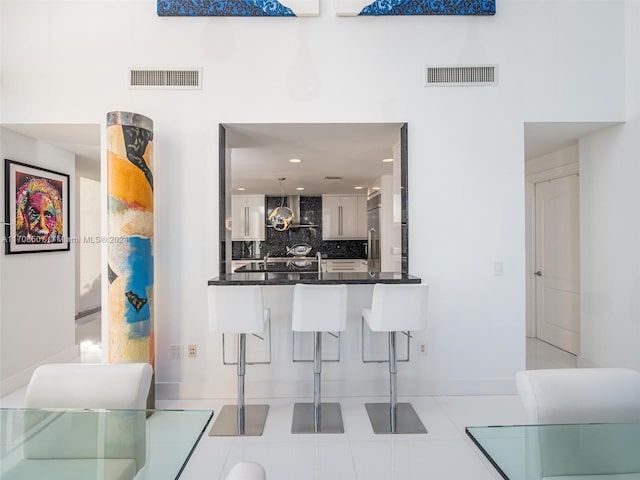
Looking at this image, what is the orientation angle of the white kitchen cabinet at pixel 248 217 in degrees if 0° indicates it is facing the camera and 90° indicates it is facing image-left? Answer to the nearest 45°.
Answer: approximately 0°

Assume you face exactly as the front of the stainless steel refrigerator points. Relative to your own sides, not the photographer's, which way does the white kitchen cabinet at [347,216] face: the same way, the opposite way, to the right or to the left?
to the left

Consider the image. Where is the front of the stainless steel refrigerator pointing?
to the viewer's left

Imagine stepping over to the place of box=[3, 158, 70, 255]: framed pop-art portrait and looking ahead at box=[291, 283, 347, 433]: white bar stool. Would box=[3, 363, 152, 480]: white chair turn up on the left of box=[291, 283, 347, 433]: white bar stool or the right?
right

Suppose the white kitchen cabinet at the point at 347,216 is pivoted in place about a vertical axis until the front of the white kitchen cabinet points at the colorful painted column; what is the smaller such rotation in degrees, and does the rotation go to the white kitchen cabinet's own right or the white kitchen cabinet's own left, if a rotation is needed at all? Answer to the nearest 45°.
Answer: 0° — it already faces it

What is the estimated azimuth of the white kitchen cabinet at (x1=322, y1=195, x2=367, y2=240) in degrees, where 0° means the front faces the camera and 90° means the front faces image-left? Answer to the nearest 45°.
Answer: approximately 0°

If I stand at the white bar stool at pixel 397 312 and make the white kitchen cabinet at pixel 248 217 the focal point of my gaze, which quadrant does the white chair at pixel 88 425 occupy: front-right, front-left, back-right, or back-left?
back-left

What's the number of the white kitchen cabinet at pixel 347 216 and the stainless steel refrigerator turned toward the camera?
1

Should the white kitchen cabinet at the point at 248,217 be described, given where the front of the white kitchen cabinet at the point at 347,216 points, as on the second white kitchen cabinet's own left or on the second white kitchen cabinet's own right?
on the second white kitchen cabinet's own right

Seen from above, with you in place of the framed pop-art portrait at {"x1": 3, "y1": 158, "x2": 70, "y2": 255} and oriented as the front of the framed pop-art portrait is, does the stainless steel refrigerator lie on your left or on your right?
on your left

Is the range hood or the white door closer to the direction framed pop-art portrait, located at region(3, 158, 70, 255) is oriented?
the white door

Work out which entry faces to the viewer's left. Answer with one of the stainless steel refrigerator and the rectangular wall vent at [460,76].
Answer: the stainless steel refrigerator
